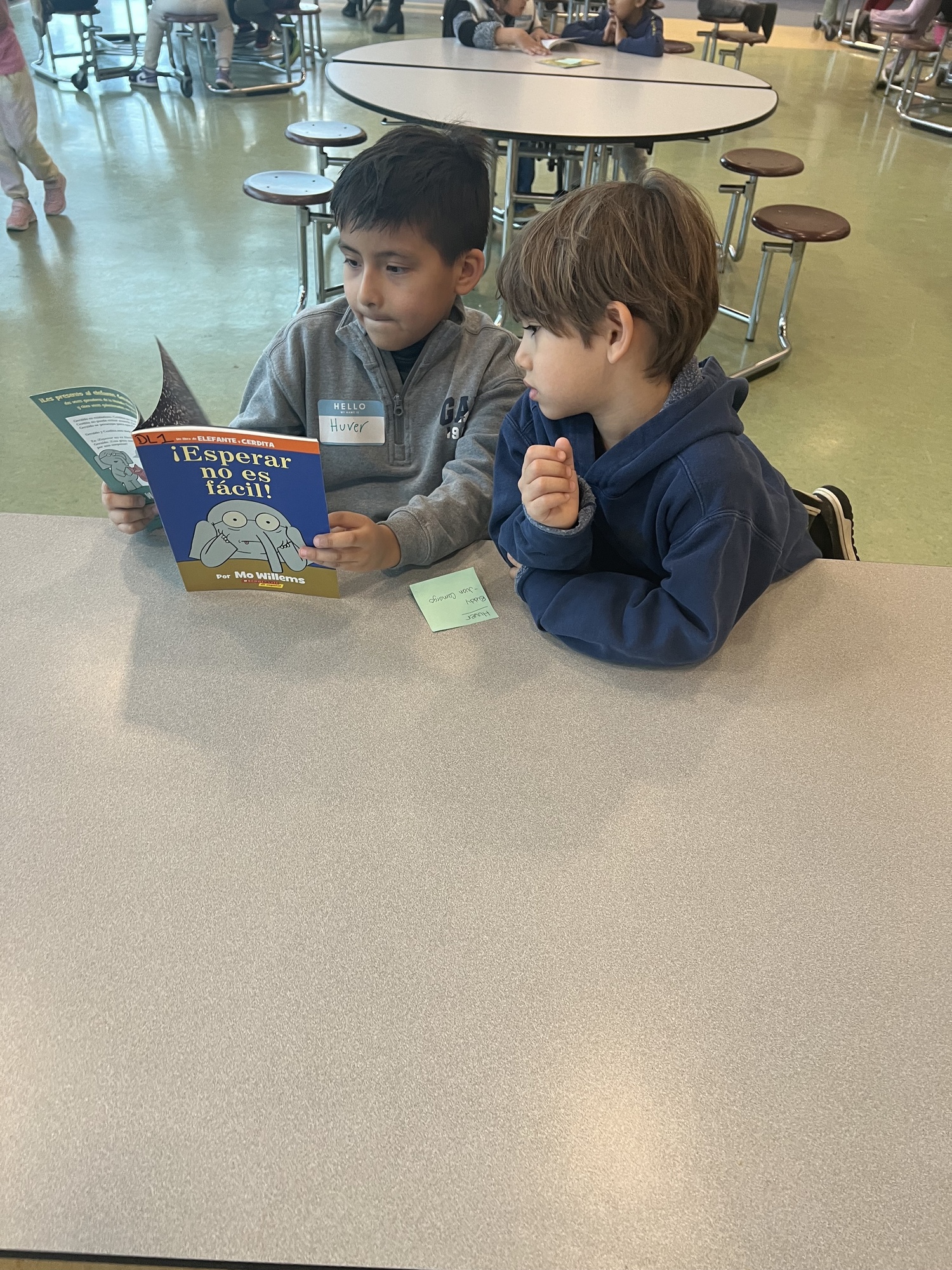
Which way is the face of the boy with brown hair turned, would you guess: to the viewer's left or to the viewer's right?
to the viewer's left

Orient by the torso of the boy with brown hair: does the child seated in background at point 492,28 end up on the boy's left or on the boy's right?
on the boy's right

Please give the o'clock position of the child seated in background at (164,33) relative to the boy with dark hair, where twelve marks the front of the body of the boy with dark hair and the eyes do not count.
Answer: The child seated in background is roughly at 4 o'clock from the boy with dark hair.

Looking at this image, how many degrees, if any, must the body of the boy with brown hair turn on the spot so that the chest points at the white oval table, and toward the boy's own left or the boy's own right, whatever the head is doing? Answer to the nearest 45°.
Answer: approximately 135° to the boy's own right

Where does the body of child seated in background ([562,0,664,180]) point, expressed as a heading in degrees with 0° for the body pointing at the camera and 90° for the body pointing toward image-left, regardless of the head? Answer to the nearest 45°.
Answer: approximately 45°

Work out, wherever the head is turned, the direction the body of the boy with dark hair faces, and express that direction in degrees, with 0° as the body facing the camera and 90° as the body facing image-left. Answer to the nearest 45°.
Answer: approximately 45°

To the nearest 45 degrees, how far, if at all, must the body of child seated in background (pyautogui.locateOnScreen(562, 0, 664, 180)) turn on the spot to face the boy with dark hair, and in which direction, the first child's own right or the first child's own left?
approximately 45° to the first child's own left

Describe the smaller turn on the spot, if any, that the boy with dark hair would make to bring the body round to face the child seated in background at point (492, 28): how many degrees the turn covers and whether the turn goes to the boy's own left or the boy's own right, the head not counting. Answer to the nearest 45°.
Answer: approximately 135° to the boy's own right
